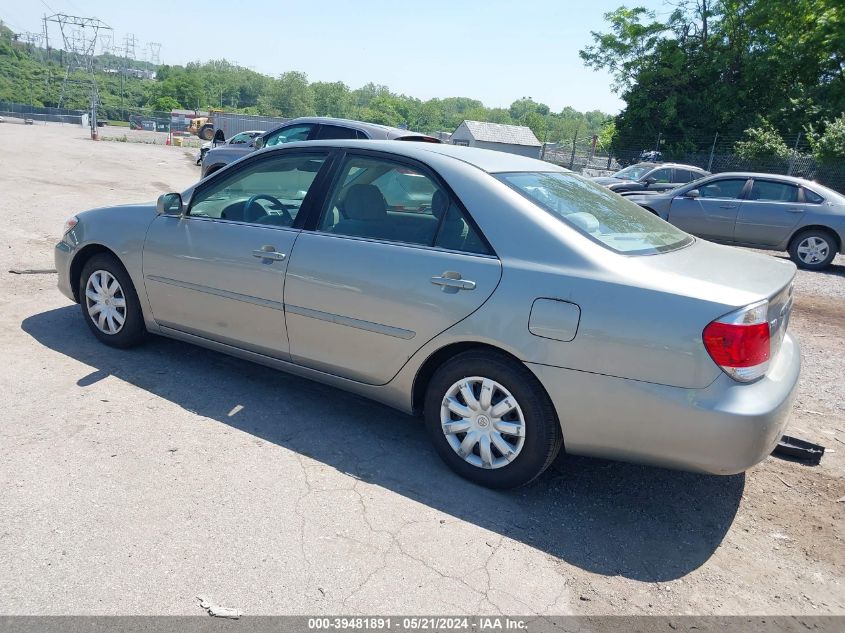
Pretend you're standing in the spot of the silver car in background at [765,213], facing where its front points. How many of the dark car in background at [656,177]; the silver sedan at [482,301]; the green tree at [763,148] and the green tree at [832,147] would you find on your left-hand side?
1

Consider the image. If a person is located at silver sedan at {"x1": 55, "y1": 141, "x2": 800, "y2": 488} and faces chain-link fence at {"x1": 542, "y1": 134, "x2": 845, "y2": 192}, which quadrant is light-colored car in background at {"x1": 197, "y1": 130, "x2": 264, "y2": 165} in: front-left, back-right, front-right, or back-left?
front-left

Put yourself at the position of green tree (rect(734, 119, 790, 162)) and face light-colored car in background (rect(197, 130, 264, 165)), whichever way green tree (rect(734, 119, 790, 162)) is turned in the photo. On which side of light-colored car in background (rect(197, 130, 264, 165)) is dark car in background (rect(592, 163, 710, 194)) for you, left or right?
left

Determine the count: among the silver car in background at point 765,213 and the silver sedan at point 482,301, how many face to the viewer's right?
0

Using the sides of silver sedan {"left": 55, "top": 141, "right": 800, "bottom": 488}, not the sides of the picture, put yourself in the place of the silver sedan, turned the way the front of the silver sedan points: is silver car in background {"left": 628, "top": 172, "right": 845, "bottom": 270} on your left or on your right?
on your right

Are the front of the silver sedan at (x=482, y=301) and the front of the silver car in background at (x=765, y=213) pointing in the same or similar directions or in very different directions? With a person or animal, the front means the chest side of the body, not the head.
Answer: same or similar directions

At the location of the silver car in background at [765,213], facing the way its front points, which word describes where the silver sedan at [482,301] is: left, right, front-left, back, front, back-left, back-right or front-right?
left

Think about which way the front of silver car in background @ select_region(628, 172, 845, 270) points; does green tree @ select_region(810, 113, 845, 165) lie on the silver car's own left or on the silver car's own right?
on the silver car's own right

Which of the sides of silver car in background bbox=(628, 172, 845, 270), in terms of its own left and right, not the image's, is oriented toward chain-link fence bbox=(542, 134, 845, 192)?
right

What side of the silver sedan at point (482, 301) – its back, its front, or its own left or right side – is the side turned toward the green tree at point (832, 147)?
right

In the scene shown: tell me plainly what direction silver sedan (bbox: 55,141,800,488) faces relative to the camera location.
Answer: facing away from the viewer and to the left of the viewer

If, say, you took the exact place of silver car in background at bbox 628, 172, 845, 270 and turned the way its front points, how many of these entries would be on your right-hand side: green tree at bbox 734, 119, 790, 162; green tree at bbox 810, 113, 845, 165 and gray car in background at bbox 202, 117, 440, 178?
2

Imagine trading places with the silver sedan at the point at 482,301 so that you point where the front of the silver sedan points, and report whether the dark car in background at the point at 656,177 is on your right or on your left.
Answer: on your right

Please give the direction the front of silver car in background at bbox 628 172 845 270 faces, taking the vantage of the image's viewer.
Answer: facing to the left of the viewer
